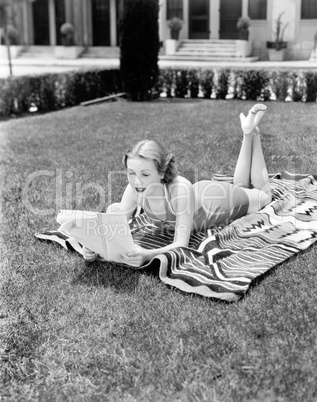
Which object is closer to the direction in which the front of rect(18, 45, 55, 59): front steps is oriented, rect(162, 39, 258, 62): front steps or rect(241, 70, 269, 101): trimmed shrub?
the trimmed shrub

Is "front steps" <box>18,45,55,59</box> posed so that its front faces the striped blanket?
yes

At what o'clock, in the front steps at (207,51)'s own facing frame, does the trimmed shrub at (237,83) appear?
The trimmed shrub is roughly at 12 o'clock from the front steps.

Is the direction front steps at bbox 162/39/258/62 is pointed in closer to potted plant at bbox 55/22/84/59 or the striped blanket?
the striped blanket

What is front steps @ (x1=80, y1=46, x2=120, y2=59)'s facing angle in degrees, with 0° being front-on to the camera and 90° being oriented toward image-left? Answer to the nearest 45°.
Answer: approximately 0°

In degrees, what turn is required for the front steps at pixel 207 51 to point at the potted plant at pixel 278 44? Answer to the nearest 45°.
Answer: approximately 90° to its left

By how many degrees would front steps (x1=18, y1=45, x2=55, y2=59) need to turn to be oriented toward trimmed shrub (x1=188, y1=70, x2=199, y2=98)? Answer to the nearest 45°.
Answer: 0° — it already faces it

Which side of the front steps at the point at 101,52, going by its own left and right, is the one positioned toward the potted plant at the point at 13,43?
right

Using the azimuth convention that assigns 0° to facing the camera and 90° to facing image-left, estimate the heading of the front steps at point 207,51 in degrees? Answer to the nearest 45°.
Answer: approximately 0°

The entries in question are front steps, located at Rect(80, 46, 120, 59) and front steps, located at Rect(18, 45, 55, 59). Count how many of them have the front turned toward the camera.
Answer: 2

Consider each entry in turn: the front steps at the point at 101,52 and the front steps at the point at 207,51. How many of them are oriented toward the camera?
2
